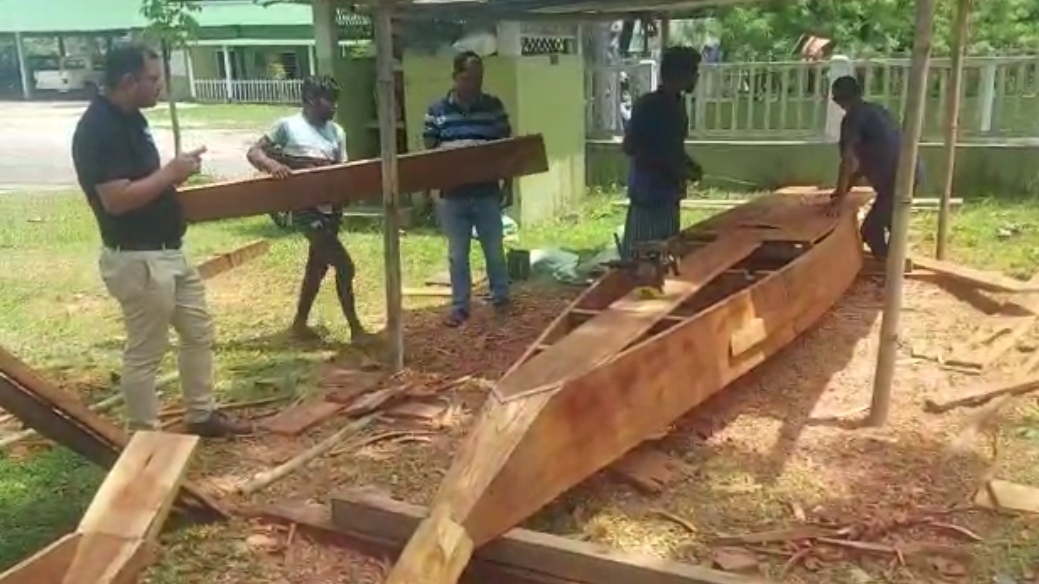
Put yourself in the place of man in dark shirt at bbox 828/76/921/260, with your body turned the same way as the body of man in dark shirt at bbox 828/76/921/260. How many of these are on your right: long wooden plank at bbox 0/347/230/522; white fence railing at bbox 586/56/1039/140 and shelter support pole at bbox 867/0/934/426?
1

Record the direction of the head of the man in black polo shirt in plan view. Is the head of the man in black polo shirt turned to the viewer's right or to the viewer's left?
to the viewer's right

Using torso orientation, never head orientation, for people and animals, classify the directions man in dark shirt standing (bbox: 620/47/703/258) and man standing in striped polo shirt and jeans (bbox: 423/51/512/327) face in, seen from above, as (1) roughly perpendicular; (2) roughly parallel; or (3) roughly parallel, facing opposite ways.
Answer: roughly perpendicular

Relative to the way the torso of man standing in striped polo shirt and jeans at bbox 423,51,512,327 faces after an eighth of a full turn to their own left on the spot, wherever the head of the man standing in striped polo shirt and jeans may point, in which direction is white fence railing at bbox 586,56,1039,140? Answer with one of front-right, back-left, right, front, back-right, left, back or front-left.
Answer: left

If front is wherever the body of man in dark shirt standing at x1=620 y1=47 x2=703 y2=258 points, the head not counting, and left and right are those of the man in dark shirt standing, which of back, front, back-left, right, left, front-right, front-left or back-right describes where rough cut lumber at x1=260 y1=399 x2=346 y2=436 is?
back-right

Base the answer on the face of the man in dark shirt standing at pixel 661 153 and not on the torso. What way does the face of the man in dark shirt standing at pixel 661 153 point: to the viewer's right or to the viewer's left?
to the viewer's right

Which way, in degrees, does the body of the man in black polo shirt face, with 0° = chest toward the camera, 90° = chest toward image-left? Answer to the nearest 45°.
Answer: approximately 270°

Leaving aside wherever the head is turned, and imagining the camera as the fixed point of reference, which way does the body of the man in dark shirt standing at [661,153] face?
to the viewer's right

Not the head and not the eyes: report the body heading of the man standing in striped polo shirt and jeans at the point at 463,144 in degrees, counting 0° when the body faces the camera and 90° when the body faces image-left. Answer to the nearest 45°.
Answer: approximately 0°

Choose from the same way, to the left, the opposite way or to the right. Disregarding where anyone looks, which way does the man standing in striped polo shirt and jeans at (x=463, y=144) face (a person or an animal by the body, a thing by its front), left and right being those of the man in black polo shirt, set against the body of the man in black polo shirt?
to the right

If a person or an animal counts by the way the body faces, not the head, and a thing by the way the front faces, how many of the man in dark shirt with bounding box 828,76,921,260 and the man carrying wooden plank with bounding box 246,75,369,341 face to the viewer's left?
1
